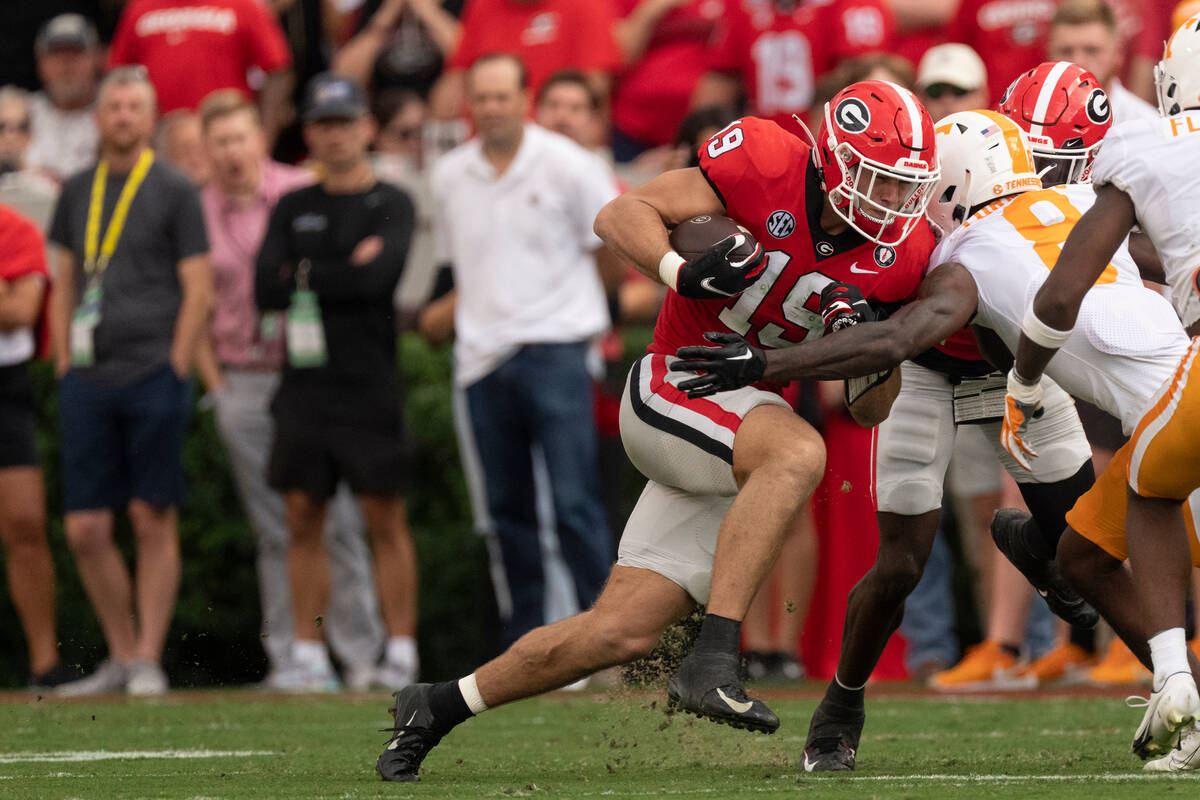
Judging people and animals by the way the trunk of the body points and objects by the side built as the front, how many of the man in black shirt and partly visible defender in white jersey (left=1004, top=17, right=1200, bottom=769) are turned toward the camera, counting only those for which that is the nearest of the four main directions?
1

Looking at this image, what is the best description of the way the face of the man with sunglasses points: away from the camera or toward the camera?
toward the camera

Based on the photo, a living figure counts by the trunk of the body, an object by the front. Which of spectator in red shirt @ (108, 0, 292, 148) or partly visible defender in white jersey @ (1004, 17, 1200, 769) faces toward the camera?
the spectator in red shirt

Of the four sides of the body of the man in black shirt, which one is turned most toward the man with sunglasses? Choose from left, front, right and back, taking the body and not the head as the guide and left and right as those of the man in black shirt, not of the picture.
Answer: left

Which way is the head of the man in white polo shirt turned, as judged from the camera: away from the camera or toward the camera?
toward the camera

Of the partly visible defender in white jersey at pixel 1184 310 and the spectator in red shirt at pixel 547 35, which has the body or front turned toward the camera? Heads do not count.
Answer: the spectator in red shirt

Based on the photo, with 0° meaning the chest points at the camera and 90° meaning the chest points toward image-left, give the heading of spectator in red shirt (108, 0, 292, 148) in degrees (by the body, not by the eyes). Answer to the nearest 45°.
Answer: approximately 0°

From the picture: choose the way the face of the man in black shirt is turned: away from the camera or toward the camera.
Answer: toward the camera

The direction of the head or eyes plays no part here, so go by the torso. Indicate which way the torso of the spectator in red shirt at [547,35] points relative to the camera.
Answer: toward the camera

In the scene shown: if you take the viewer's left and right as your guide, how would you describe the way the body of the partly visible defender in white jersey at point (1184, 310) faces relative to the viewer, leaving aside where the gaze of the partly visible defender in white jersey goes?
facing away from the viewer and to the left of the viewer

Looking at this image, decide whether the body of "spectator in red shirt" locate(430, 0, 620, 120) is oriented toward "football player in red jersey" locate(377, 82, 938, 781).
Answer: yes

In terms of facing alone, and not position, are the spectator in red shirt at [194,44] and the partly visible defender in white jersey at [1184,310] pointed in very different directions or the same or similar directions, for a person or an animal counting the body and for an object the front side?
very different directions

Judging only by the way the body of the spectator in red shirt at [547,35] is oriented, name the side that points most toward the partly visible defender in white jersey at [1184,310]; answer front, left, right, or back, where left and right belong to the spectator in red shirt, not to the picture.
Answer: front

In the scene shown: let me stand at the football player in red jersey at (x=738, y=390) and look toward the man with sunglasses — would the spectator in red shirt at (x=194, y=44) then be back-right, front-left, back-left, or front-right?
front-left

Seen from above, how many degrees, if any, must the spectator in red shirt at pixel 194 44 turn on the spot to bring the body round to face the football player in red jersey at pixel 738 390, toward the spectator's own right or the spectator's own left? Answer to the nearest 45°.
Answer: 0° — they already face them

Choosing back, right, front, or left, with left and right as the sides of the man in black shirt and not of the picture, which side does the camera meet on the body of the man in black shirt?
front
